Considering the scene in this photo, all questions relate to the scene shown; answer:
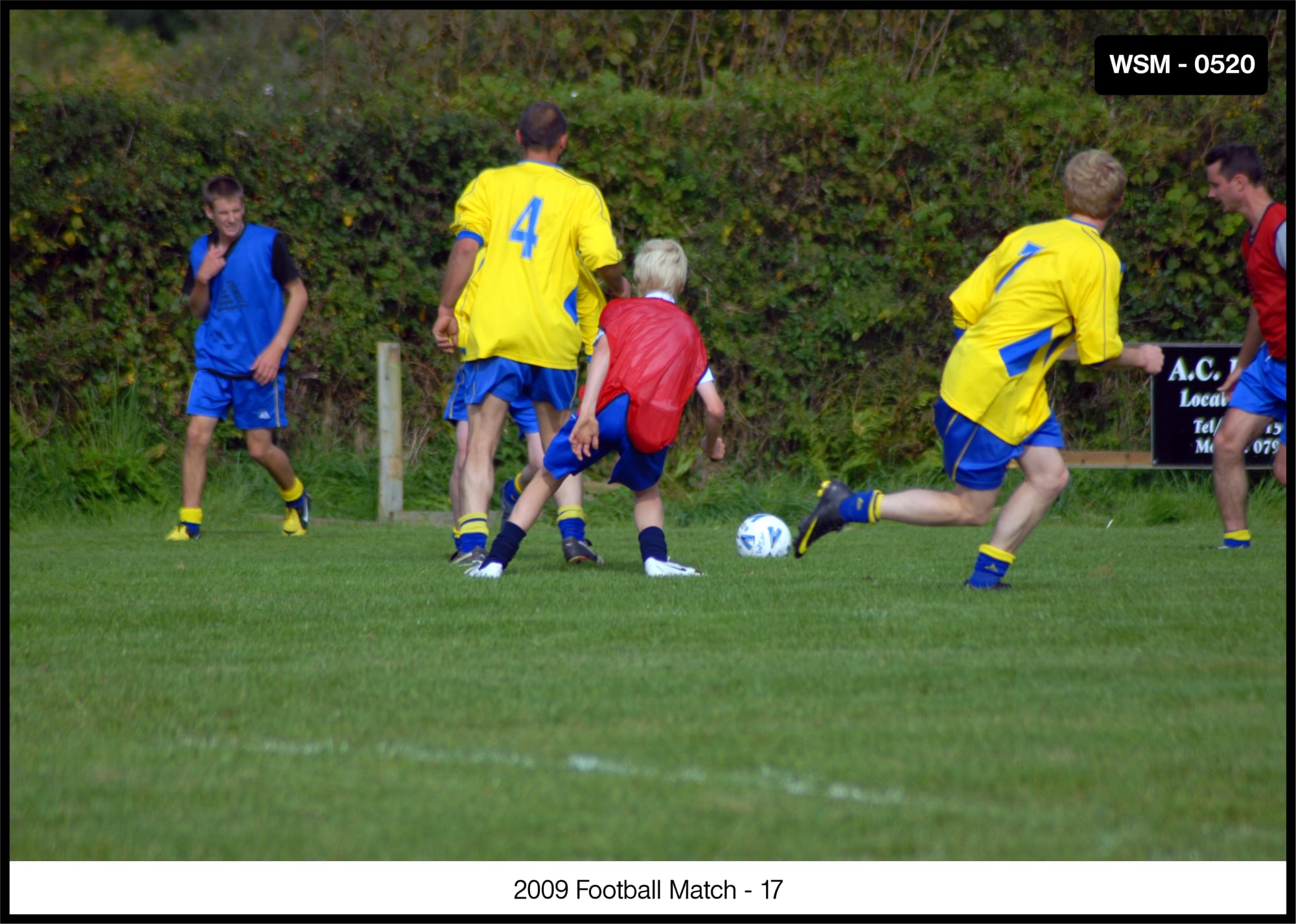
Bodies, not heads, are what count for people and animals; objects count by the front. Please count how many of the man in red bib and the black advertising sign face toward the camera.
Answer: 1

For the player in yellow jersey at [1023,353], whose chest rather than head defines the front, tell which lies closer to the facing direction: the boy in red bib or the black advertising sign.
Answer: the black advertising sign

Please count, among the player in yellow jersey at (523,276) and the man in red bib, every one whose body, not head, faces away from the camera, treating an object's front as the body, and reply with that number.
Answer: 1

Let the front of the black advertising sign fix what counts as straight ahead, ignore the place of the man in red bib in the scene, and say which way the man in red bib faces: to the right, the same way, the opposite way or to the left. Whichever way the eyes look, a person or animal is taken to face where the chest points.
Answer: to the right

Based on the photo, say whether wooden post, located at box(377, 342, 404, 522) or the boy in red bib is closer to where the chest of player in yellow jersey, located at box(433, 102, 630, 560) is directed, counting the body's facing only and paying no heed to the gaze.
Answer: the wooden post

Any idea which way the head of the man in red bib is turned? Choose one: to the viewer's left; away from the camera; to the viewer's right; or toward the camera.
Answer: to the viewer's left

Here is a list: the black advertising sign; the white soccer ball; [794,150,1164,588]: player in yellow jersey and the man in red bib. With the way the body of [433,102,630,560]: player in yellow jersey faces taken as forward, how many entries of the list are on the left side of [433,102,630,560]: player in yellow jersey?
0

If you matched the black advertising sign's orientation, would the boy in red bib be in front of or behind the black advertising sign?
in front

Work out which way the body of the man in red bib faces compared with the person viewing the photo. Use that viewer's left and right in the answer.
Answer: facing to the left of the viewer

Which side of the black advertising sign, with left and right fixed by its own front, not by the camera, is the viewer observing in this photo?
front

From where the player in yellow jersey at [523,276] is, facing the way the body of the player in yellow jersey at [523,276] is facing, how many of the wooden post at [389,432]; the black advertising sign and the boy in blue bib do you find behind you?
0

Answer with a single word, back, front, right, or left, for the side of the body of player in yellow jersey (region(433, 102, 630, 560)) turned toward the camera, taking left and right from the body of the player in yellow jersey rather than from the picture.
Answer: back

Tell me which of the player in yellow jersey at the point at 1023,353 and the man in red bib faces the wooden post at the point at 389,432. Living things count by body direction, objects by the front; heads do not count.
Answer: the man in red bib

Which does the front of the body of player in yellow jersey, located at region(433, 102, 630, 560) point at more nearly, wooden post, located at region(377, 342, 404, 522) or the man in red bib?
the wooden post

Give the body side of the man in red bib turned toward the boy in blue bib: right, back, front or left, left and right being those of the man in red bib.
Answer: front

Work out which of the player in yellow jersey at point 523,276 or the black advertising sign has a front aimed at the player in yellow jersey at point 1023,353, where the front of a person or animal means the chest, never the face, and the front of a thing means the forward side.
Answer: the black advertising sign

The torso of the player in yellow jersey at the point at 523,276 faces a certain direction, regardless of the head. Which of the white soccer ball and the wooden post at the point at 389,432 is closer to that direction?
the wooden post

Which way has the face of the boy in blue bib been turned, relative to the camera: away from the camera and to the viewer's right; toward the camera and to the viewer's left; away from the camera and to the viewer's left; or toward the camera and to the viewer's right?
toward the camera and to the viewer's right

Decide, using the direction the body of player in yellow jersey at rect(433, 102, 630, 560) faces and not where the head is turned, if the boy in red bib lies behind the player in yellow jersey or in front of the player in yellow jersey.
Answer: behind

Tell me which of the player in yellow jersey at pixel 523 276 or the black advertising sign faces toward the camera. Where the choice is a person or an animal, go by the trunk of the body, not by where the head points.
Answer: the black advertising sign

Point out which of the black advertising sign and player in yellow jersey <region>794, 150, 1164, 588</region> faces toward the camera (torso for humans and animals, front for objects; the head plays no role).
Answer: the black advertising sign
